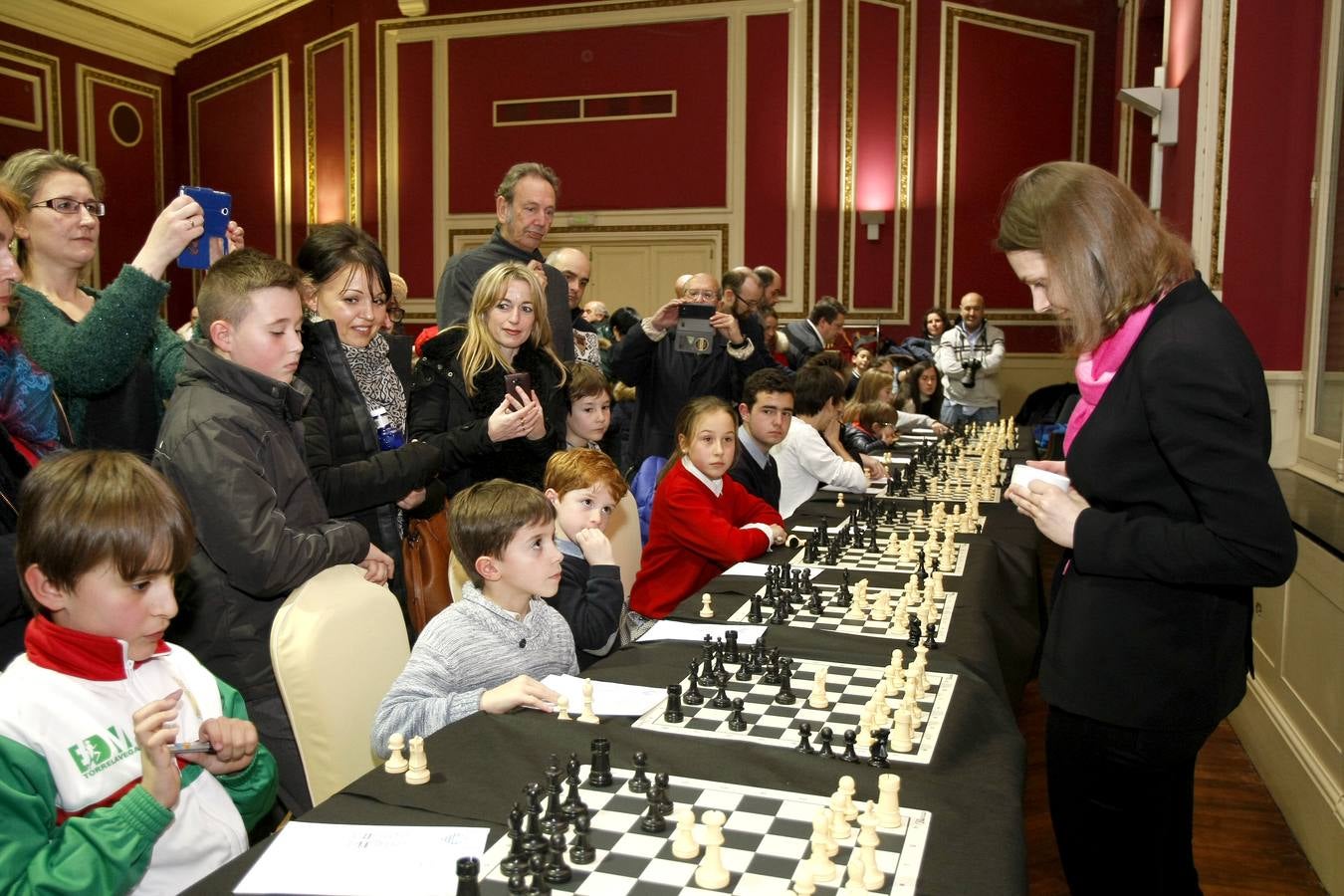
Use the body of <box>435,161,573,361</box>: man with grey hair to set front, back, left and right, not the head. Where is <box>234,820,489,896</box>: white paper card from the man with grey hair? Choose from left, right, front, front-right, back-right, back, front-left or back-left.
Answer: front-right

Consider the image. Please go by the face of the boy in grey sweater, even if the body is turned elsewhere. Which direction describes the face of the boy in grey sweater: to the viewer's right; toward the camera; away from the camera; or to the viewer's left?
to the viewer's right

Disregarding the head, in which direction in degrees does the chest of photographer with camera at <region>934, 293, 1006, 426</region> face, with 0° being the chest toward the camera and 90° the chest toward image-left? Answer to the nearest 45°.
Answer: approximately 0°

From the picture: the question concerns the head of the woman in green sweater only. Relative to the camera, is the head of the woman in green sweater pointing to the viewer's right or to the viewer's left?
to the viewer's right

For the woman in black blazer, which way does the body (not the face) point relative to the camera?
to the viewer's left

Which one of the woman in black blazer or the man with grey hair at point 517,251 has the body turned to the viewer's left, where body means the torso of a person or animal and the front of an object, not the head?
the woman in black blazer

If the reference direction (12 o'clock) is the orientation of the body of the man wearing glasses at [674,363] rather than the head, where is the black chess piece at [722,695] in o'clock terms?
The black chess piece is roughly at 12 o'clock from the man wearing glasses.

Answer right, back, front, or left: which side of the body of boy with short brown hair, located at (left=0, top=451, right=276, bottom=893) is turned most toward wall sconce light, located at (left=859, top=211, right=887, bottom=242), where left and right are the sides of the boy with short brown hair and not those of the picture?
left

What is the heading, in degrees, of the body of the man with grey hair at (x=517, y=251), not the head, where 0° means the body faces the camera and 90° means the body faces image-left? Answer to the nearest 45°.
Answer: approximately 315°

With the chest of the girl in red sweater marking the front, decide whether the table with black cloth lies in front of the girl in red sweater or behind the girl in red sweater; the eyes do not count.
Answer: in front

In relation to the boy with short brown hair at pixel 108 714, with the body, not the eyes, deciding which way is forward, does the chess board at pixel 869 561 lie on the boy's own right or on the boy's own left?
on the boy's own left
